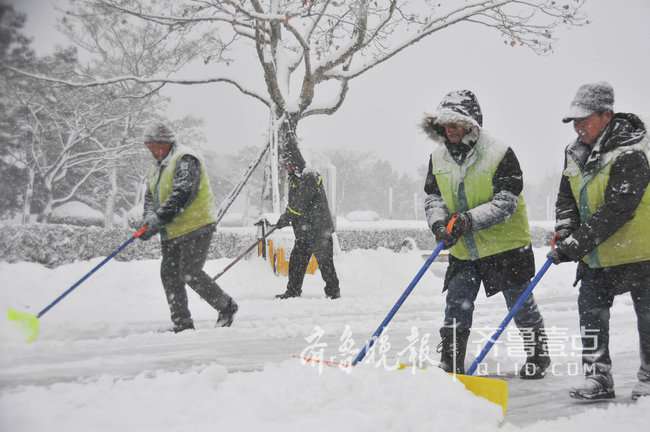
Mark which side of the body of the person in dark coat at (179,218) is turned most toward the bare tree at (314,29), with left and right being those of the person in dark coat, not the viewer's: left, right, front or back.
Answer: right

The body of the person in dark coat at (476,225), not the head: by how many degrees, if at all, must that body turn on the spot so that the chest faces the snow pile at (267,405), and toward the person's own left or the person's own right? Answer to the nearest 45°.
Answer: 0° — they already face it

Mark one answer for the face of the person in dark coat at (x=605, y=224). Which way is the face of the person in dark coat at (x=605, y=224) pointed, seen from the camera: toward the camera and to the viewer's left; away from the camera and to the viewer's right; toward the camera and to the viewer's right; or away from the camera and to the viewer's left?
toward the camera and to the viewer's left

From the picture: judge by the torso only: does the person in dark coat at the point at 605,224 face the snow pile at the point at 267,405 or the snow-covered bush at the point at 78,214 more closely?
the snow pile

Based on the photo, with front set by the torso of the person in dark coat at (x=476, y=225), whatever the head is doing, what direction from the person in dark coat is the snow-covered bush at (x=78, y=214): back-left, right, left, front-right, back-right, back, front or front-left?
right

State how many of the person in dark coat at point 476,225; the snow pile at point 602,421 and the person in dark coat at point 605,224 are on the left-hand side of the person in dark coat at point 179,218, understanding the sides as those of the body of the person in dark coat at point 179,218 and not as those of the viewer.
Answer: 3

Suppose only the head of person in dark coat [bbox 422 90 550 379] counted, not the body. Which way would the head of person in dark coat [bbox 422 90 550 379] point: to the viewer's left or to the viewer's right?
to the viewer's left

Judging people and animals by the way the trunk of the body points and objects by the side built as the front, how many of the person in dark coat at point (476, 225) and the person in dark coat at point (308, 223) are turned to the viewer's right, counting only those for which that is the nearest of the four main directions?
0

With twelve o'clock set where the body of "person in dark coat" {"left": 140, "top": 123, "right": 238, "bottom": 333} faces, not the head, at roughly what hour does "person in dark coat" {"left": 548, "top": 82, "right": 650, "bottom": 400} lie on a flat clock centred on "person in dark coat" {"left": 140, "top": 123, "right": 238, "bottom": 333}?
"person in dark coat" {"left": 548, "top": 82, "right": 650, "bottom": 400} is roughly at 9 o'clock from "person in dark coat" {"left": 140, "top": 123, "right": 238, "bottom": 333}.
